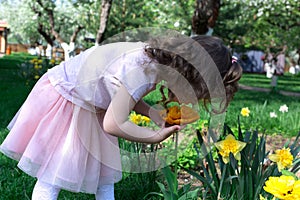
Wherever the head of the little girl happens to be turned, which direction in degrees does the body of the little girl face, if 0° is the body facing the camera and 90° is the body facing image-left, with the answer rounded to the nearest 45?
approximately 270°

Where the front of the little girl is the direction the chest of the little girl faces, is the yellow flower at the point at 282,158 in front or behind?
in front

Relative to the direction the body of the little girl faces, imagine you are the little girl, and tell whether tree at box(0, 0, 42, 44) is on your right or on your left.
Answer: on your left

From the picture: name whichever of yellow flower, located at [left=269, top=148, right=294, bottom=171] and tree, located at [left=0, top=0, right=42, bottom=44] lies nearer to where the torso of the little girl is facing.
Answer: the yellow flower

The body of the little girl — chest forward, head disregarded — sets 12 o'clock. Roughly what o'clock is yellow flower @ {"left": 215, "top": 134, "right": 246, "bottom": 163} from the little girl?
The yellow flower is roughly at 1 o'clock from the little girl.

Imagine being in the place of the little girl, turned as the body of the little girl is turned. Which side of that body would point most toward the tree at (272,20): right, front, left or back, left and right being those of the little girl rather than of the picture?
left

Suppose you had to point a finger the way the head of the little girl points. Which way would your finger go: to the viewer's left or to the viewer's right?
to the viewer's right

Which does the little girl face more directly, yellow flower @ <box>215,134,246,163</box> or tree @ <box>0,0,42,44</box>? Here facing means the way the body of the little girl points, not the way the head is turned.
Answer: the yellow flower

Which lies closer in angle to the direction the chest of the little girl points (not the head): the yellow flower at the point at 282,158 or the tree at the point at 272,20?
the yellow flower
